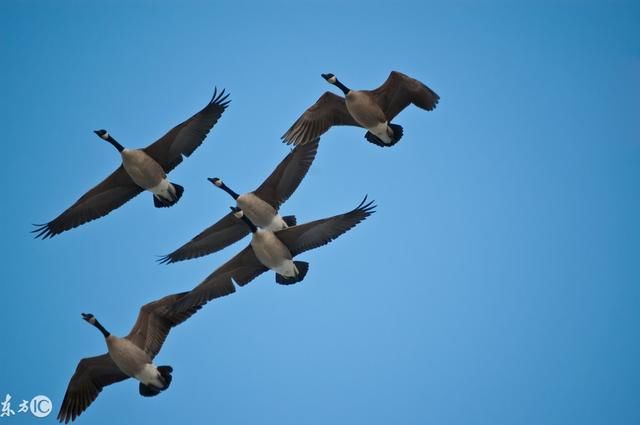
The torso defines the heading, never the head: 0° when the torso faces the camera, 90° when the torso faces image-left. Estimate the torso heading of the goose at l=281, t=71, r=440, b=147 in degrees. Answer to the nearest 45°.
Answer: approximately 45°

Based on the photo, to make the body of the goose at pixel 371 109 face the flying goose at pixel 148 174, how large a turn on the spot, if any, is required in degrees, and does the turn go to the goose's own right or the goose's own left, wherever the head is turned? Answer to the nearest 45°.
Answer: approximately 45° to the goose's own right

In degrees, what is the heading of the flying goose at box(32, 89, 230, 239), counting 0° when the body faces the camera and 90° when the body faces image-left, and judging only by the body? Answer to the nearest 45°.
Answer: approximately 45°

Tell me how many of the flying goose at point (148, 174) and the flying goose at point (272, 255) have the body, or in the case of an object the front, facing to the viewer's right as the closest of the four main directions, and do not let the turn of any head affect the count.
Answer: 0

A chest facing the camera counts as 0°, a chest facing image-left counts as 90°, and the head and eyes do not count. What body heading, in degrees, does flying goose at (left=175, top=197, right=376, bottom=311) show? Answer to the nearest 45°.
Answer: approximately 45°

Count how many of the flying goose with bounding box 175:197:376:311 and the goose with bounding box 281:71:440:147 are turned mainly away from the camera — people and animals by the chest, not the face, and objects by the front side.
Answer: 0
